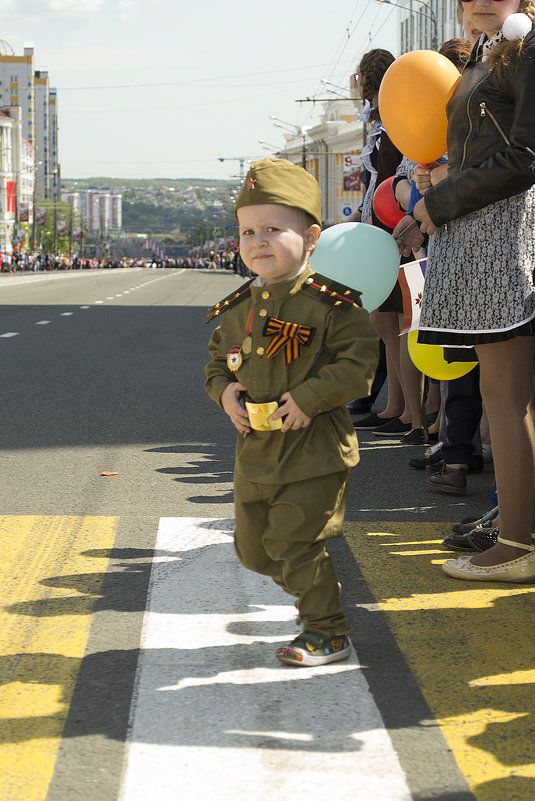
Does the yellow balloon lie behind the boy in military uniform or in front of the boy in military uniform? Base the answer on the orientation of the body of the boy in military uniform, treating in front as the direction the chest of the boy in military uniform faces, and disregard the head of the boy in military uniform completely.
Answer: behind

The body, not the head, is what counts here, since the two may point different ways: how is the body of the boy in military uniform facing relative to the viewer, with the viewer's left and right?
facing the viewer and to the left of the viewer
